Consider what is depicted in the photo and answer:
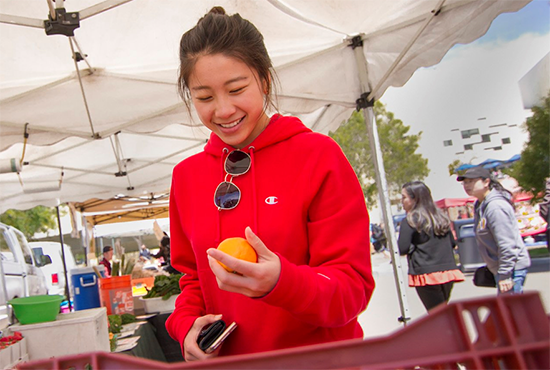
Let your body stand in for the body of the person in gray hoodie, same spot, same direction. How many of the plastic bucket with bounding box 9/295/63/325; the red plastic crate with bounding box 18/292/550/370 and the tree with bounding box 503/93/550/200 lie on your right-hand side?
1

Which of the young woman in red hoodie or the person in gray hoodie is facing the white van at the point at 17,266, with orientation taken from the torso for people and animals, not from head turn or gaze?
the person in gray hoodie

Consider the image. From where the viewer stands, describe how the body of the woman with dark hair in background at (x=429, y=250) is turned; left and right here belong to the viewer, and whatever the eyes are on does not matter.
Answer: facing away from the viewer and to the left of the viewer

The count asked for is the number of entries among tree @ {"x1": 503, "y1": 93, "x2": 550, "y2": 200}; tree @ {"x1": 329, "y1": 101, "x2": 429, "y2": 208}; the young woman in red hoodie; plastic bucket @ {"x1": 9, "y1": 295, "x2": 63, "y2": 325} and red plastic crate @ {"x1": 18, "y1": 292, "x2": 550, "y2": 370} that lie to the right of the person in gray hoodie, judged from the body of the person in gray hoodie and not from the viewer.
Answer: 2

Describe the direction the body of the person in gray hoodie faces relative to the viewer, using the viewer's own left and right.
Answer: facing to the left of the viewer

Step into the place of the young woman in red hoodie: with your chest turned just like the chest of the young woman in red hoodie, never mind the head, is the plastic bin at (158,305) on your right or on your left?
on your right

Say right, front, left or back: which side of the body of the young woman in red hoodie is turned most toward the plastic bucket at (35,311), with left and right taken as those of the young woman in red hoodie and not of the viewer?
right

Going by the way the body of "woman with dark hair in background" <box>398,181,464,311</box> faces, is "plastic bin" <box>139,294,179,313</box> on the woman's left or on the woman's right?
on the woman's left

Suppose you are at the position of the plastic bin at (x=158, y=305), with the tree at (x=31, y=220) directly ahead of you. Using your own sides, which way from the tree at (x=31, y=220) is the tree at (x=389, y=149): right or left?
right
